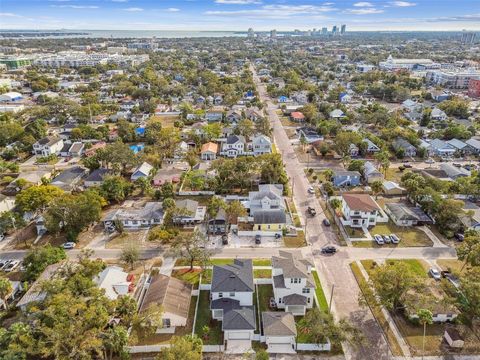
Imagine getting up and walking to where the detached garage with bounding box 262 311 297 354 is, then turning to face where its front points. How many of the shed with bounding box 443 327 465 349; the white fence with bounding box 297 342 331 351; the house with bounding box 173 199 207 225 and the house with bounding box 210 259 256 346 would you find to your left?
2

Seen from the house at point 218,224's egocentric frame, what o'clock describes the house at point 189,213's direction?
the house at point 189,213 is roughly at 4 o'clock from the house at point 218,224.

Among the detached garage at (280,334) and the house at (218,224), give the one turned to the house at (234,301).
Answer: the house at (218,224)

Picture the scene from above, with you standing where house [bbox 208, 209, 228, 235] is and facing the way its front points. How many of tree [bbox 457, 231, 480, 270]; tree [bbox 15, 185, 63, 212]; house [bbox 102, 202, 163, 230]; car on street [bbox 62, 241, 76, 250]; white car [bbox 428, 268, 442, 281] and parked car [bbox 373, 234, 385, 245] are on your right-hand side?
3

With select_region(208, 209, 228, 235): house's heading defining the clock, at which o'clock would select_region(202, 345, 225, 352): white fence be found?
The white fence is roughly at 12 o'clock from the house.

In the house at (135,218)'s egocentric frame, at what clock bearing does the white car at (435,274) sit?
The white car is roughly at 10 o'clock from the house.

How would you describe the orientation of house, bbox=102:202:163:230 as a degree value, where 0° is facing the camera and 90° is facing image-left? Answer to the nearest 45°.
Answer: approximately 0°
